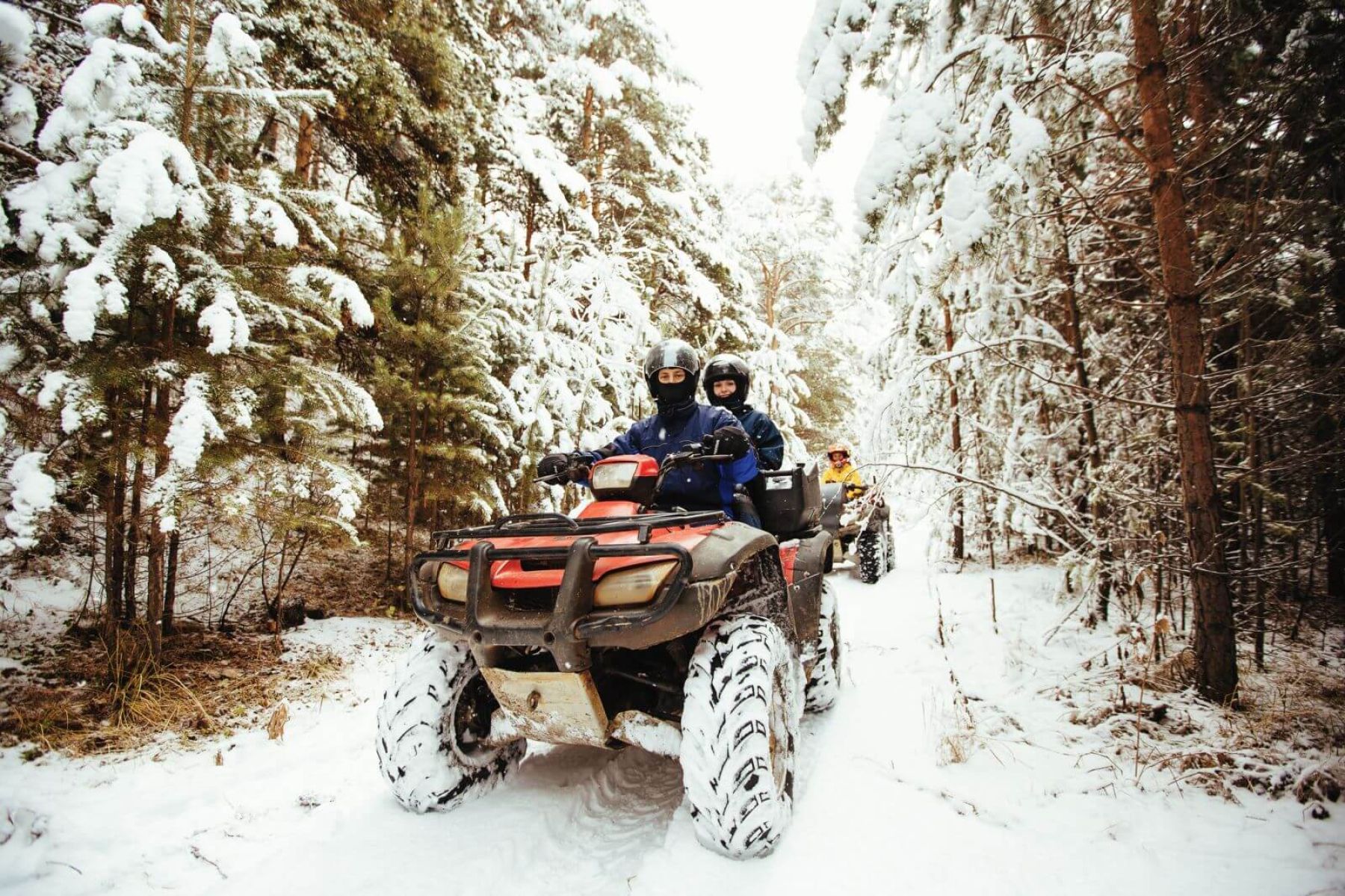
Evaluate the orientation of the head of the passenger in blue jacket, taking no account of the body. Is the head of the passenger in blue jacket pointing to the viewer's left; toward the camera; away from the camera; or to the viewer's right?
toward the camera

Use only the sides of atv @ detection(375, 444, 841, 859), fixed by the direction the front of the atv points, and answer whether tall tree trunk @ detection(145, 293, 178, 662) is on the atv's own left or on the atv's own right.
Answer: on the atv's own right

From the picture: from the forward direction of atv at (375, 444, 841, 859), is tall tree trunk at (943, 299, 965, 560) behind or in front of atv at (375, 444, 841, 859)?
behind

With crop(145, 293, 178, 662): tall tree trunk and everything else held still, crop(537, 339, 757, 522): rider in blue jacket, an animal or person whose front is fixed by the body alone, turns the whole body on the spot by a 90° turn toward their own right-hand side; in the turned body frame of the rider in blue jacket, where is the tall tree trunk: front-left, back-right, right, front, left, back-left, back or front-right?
front-left

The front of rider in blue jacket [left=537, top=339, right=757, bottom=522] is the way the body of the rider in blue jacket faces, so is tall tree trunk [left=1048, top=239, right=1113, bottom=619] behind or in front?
behind

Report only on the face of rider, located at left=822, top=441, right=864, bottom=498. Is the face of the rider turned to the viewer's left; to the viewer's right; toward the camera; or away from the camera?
toward the camera

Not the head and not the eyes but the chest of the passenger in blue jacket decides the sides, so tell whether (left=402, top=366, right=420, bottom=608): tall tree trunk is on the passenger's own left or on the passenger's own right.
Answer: on the passenger's own right

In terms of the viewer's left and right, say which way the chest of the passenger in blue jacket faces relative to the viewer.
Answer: facing the viewer and to the left of the viewer

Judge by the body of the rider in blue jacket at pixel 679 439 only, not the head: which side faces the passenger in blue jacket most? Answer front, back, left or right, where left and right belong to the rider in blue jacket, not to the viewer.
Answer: back

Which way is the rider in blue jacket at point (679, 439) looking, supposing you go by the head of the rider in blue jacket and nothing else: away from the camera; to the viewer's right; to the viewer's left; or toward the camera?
toward the camera

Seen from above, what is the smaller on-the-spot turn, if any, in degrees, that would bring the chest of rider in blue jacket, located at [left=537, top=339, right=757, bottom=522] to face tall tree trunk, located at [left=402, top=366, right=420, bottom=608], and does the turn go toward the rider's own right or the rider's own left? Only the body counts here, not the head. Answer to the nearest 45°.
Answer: approximately 90° to the rider's own right

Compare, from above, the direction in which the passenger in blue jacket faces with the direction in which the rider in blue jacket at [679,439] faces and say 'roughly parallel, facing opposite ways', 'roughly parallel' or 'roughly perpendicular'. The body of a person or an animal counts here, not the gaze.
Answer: roughly parallel

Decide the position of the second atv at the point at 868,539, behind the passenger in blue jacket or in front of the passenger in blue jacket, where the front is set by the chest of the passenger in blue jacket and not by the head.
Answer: behind

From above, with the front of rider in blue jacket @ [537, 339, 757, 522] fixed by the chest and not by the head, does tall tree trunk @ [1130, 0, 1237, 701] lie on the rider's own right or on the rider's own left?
on the rider's own left

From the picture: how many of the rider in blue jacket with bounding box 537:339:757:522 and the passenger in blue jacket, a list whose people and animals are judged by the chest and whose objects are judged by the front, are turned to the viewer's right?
0
